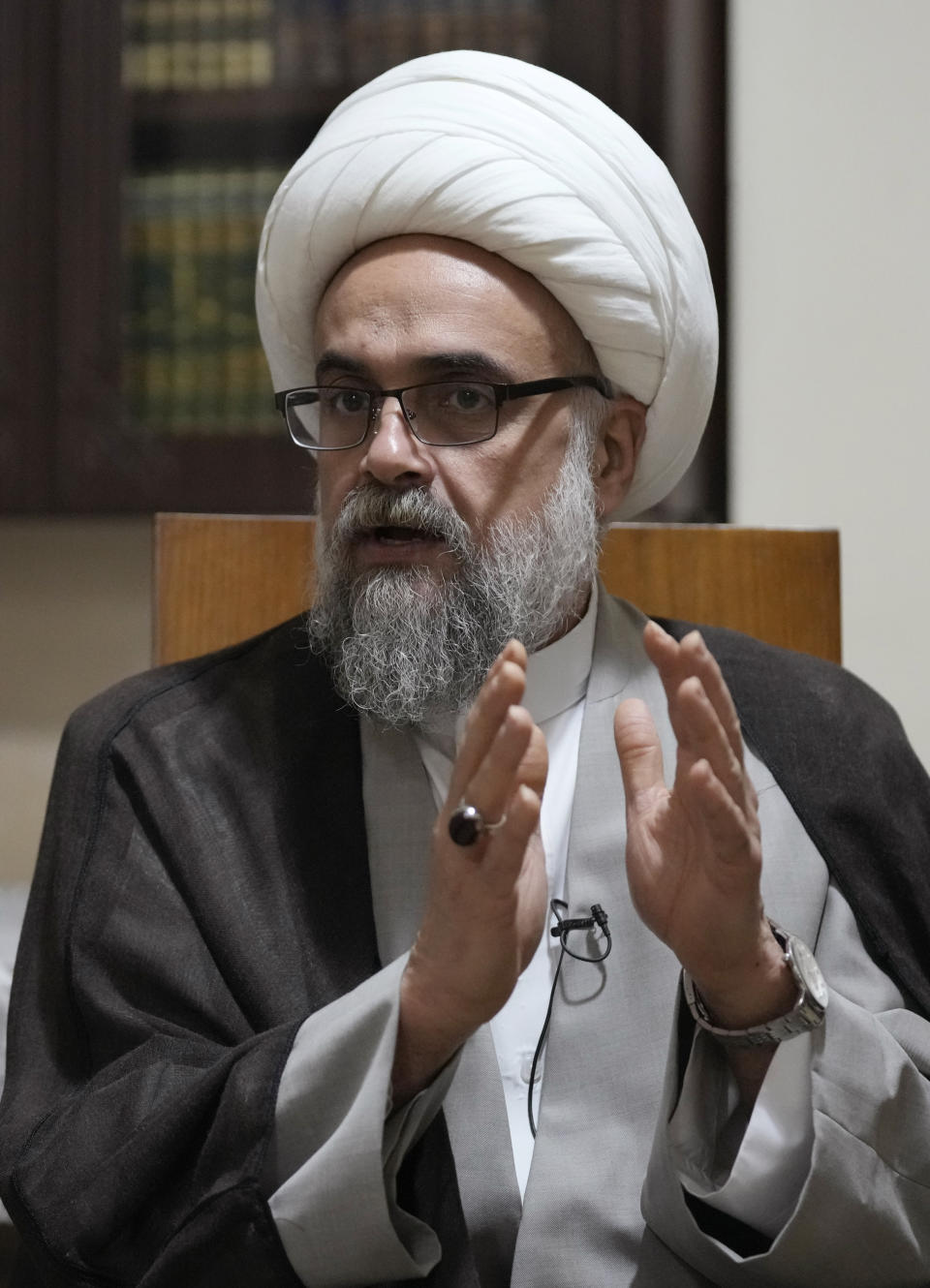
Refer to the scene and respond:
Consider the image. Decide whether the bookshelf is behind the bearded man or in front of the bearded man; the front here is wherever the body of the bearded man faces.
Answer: behind

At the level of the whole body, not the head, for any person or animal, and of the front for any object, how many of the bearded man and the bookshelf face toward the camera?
2

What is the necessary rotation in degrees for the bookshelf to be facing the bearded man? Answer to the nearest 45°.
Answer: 0° — it already faces them
